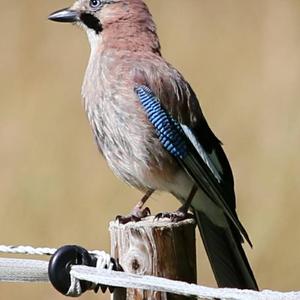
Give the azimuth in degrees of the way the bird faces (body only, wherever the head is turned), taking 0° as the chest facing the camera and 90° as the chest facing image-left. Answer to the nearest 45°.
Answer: approximately 90°
